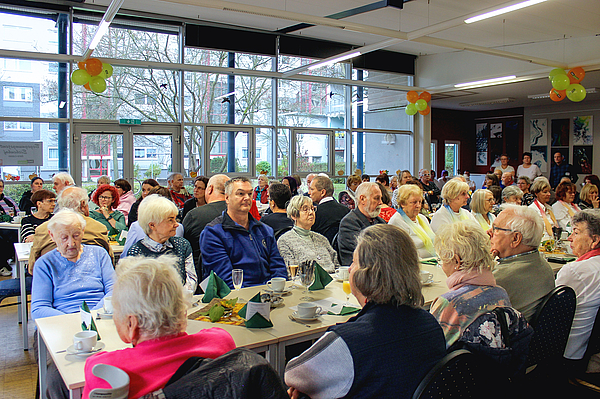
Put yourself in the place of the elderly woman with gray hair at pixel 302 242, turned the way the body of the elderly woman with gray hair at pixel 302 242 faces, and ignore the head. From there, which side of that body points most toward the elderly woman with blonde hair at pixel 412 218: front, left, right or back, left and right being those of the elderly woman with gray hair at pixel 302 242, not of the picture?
left

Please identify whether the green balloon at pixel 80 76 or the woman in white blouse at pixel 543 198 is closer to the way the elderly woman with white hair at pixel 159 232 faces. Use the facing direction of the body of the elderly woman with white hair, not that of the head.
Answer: the woman in white blouse

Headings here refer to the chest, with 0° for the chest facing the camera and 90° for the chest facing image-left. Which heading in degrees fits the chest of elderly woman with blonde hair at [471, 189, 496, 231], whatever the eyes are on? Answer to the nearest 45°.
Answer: approximately 315°

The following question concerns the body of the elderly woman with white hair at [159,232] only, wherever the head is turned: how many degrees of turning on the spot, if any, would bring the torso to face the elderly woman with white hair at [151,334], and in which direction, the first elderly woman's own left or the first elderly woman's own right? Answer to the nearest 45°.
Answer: approximately 45° to the first elderly woman's own right

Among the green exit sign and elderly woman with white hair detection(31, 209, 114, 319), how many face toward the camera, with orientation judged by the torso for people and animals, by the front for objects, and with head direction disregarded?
2

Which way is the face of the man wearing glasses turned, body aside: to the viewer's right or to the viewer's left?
to the viewer's left

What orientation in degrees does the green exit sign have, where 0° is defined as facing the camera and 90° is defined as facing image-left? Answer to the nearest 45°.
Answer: approximately 0°

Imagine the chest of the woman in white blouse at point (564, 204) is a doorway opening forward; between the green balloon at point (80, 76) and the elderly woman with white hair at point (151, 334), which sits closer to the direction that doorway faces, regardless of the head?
the elderly woman with white hair
